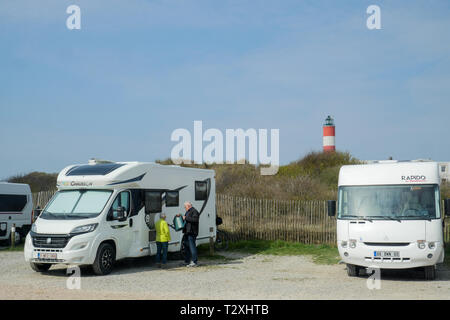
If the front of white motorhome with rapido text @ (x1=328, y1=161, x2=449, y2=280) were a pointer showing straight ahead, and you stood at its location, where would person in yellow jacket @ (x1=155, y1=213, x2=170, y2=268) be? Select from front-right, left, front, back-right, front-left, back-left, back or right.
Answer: right

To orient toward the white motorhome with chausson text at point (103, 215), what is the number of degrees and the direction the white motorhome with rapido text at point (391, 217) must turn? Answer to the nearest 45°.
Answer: approximately 90° to its right

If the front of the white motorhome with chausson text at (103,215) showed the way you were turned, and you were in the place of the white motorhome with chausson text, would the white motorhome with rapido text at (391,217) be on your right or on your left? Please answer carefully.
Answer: on your left

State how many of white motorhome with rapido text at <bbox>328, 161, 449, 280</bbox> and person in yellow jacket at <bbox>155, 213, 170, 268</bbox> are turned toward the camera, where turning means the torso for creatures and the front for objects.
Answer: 1

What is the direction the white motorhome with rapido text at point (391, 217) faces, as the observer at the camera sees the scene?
facing the viewer

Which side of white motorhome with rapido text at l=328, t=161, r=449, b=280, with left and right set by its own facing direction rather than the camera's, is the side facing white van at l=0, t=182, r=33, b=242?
right

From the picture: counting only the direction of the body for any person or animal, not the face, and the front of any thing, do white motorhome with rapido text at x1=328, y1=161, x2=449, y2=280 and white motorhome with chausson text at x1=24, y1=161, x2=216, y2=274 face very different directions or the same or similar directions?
same or similar directions

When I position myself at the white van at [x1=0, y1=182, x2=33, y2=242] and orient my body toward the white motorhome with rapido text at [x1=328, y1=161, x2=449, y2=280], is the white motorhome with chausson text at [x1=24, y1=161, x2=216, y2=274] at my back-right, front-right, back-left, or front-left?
front-right

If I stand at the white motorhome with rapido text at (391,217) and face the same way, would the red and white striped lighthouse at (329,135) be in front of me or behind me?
behind

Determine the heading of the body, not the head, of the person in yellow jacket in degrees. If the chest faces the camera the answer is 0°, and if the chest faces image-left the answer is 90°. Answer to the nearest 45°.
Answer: approximately 225°

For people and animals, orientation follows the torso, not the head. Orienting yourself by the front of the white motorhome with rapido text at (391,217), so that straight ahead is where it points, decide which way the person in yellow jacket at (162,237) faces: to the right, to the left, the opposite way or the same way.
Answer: the opposite way

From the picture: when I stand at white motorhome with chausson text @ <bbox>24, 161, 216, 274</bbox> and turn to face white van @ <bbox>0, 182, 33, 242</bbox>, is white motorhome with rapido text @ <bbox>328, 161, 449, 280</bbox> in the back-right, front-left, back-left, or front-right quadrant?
back-right

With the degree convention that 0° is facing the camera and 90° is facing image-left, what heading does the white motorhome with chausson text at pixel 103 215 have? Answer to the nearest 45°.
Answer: approximately 45°

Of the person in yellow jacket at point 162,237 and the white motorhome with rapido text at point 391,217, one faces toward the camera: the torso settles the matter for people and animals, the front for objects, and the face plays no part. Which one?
the white motorhome with rapido text

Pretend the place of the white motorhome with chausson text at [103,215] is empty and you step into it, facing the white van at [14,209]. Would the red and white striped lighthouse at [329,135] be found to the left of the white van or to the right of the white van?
right
